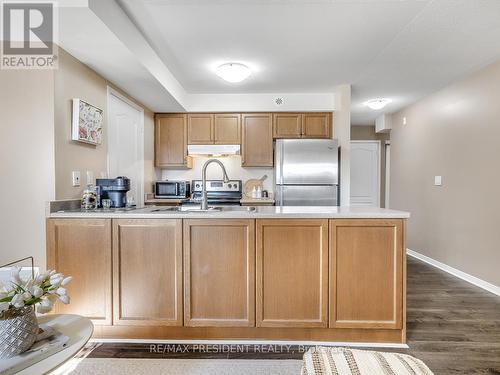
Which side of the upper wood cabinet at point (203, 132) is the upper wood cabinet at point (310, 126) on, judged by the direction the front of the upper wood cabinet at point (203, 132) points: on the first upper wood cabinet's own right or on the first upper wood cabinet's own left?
on the first upper wood cabinet's own left

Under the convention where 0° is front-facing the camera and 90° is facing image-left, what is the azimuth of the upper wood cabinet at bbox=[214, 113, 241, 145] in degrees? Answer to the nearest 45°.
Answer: approximately 0°

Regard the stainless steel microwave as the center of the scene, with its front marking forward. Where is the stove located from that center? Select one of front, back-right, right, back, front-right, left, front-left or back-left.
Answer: left

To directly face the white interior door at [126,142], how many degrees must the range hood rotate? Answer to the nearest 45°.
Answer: approximately 45° to its right

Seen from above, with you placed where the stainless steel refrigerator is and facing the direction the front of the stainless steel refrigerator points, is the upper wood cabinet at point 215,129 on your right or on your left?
on your right

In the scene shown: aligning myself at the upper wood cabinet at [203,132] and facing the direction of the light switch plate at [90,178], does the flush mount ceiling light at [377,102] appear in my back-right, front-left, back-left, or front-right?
back-left

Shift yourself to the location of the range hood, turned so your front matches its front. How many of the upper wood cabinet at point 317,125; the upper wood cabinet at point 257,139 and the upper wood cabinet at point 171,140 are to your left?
2

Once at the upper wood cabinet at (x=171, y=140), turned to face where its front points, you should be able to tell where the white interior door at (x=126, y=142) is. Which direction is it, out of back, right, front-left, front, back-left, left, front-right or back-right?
front-right
